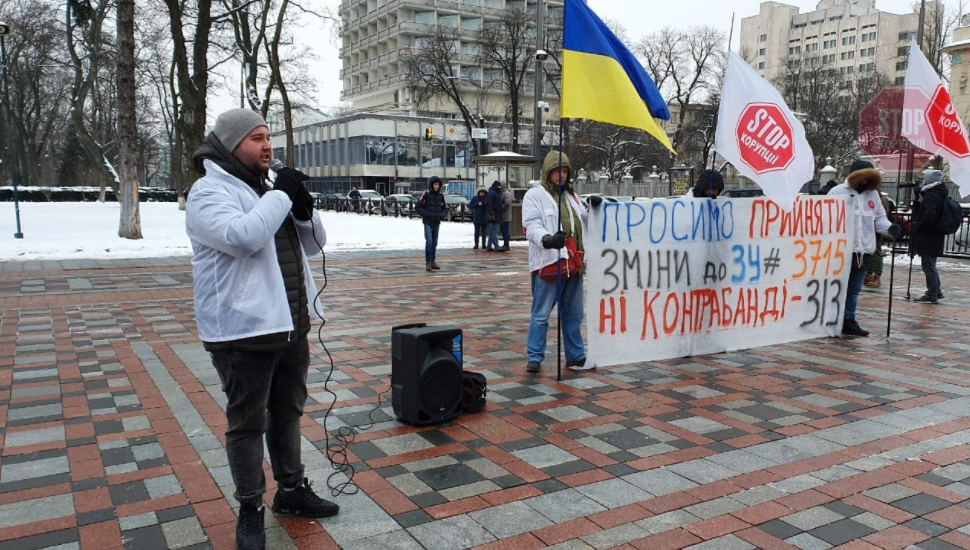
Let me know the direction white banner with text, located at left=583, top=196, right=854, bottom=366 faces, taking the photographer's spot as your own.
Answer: facing the viewer and to the right of the viewer

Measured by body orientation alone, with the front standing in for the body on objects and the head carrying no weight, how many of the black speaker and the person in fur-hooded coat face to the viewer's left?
0

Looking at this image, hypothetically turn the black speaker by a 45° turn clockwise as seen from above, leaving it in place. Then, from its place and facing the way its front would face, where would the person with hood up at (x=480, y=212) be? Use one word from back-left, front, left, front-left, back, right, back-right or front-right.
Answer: back

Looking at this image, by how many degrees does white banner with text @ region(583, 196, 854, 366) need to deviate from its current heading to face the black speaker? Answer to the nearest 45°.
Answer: approximately 90° to its right

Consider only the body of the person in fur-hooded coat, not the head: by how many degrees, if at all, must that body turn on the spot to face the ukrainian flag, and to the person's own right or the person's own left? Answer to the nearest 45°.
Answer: approximately 90° to the person's own right

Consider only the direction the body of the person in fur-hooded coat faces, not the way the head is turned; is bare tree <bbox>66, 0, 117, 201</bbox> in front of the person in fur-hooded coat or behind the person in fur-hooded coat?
behind

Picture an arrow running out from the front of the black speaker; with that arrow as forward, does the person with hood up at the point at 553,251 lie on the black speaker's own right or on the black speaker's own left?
on the black speaker's own left
